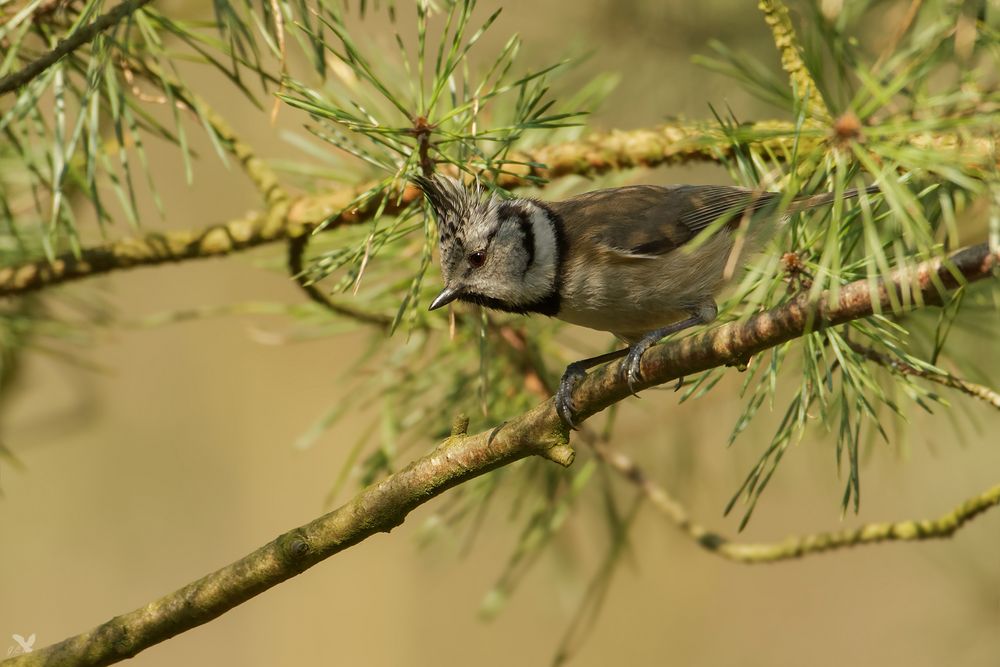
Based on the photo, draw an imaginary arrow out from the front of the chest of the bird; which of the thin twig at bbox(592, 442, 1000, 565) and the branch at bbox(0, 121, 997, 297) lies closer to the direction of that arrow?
the branch

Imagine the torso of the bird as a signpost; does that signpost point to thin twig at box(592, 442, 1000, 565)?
no

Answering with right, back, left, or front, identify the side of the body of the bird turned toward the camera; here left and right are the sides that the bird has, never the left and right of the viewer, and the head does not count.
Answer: left
